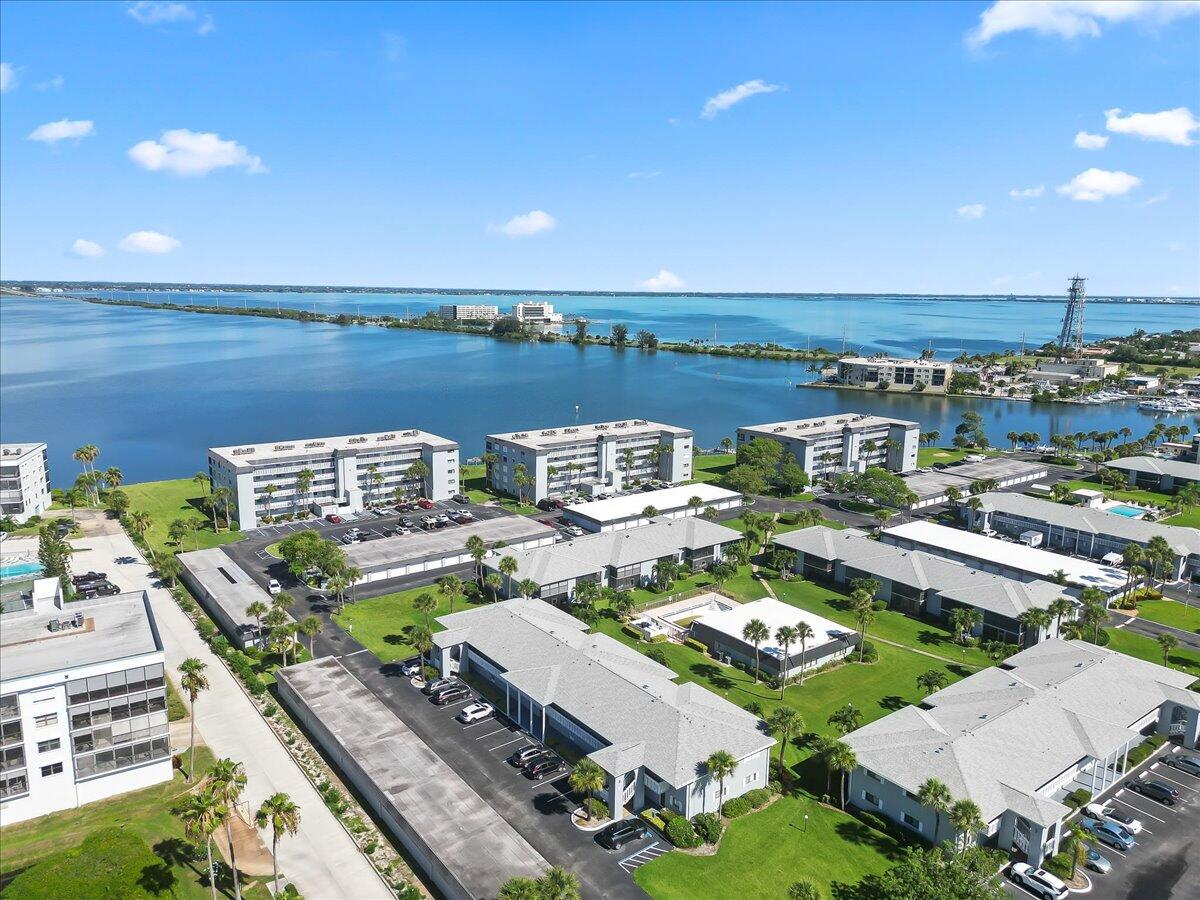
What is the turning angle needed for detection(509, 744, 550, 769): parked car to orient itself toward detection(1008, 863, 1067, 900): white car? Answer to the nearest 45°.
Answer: approximately 90° to its right

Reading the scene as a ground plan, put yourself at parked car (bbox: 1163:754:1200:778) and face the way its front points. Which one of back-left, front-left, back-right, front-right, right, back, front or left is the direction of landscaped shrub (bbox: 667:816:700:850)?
left

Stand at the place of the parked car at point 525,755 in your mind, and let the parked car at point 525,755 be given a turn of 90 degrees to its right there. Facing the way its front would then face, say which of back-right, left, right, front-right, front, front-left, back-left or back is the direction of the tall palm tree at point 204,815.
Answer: right

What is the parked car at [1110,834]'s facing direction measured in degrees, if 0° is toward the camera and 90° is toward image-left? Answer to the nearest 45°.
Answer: approximately 135°

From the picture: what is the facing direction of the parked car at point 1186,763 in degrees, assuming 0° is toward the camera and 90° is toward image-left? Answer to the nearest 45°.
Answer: approximately 135°

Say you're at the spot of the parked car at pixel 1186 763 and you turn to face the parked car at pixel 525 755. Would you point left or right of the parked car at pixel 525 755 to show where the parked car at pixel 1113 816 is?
left

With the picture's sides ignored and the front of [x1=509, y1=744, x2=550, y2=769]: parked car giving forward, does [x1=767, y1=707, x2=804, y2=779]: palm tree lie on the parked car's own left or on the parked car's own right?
on the parked car's own right

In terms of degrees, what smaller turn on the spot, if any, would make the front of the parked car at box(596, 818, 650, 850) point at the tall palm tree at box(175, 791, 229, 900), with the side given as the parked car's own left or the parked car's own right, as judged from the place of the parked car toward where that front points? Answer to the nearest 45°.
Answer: approximately 180°

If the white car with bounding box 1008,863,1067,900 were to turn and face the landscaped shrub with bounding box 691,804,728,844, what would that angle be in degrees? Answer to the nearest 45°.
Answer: approximately 45° to its left

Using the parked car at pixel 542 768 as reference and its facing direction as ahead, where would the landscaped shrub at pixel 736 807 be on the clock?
The landscaped shrub is roughly at 2 o'clock from the parked car.

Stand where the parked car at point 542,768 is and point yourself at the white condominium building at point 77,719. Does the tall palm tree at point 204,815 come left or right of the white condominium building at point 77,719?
left
